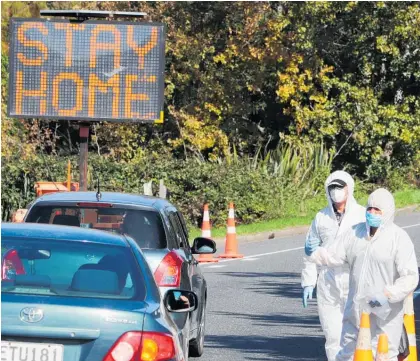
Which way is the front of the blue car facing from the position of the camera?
facing away from the viewer

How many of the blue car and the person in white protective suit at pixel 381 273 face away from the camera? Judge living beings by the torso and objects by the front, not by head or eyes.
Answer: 1

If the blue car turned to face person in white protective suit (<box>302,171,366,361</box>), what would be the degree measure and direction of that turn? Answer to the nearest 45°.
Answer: approximately 45° to its right

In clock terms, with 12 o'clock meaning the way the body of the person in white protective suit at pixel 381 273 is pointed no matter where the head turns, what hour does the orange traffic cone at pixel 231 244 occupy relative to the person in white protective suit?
The orange traffic cone is roughly at 4 o'clock from the person in white protective suit.

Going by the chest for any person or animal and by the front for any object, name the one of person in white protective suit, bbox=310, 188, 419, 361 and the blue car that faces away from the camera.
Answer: the blue car

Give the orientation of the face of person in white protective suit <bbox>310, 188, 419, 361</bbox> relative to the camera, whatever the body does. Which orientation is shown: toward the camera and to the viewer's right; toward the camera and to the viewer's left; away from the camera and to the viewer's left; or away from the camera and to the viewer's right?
toward the camera and to the viewer's left

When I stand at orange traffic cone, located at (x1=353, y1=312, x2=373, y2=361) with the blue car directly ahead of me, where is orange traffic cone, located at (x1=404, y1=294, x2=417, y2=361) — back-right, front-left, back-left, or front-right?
back-right
